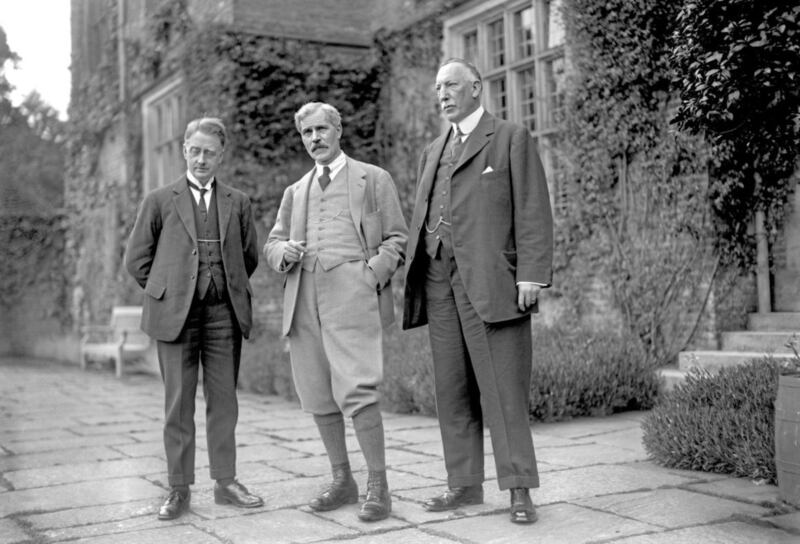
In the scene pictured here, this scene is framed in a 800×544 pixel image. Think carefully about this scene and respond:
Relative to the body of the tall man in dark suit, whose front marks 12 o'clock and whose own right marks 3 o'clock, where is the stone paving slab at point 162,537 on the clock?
The stone paving slab is roughly at 1 o'clock from the tall man in dark suit.

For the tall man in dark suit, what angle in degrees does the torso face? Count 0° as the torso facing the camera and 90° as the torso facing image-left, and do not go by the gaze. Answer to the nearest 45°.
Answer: approximately 45°

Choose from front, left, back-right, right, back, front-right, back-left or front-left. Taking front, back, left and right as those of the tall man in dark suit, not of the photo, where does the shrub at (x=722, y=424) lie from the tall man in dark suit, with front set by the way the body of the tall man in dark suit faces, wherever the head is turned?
back

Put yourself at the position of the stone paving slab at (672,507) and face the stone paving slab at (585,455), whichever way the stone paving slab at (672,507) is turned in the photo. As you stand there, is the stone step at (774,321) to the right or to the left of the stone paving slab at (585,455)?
right

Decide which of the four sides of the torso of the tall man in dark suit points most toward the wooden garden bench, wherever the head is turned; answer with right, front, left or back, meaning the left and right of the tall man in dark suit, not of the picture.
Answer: right
